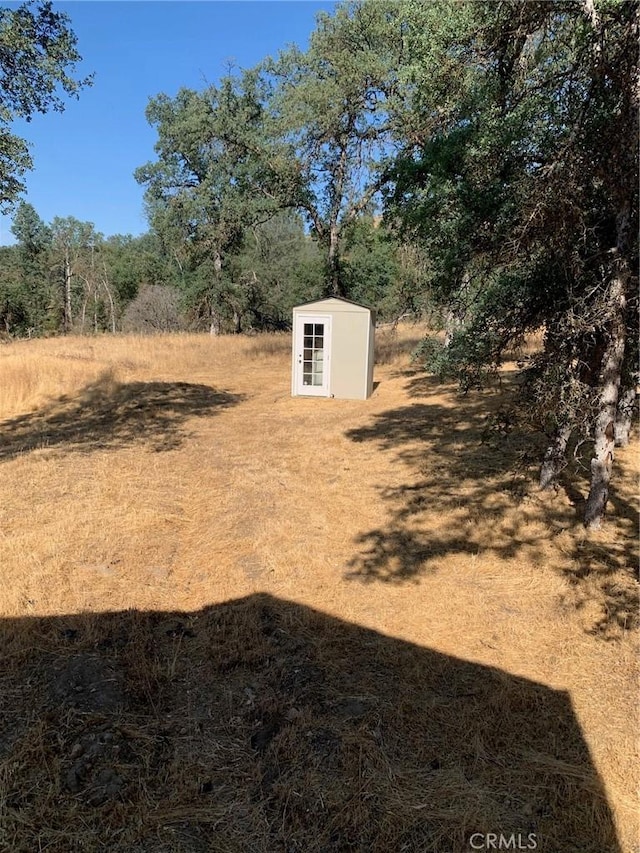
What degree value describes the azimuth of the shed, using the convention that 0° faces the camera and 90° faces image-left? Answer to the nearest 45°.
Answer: approximately 0°
